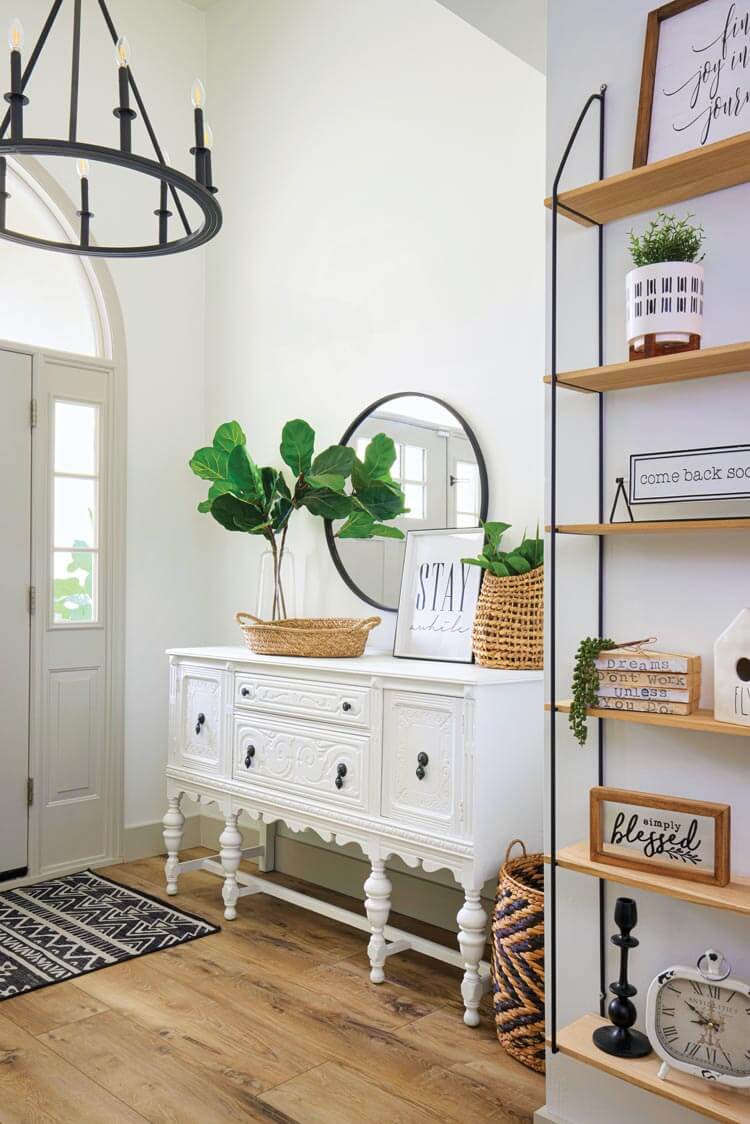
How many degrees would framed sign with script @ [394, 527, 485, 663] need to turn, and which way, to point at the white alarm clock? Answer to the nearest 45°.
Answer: approximately 45° to its left

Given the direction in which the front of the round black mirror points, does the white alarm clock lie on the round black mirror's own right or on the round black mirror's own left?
on the round black mirror's own left

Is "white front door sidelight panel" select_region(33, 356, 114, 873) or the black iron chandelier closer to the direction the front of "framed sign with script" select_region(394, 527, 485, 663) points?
the black iron chandelier

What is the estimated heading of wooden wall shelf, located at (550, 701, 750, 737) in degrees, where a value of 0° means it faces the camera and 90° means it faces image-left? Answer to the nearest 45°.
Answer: approximately 45°

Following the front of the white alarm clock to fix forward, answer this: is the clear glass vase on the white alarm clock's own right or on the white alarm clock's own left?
on the white alarm clock's own right

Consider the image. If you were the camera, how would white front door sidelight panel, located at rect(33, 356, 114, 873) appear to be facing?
facing the viewer and to the right of the viewer

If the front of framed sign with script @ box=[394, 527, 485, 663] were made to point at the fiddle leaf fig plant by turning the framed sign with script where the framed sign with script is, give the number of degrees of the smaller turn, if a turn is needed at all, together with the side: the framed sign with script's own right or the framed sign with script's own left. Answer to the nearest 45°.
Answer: approximately 90° to the framed sign with script's own right

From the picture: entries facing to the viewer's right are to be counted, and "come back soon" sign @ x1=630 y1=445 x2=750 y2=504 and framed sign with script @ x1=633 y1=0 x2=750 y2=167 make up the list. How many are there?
0

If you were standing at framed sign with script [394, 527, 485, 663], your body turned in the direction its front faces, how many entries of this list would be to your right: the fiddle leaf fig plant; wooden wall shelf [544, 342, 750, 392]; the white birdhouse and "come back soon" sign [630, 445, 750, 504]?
1

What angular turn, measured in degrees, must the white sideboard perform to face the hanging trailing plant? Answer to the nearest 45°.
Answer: approximately 45° to its left

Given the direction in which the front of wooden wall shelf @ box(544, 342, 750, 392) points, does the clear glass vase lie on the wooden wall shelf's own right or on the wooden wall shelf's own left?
on the wooden wall shelf's own right
